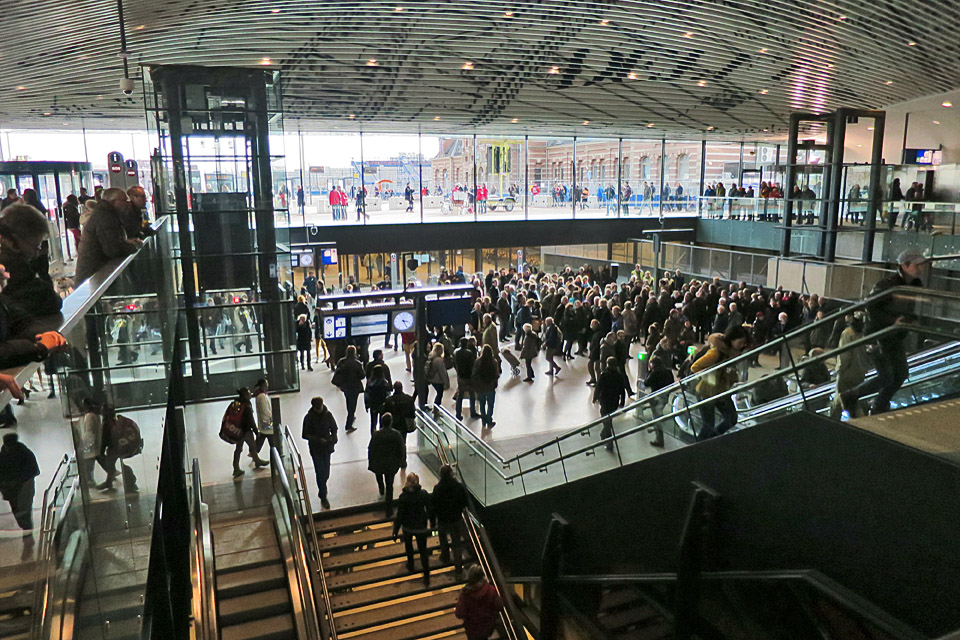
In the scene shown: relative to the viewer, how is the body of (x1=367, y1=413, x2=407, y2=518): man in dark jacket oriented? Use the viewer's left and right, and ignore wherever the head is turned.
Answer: facing away from the viewer

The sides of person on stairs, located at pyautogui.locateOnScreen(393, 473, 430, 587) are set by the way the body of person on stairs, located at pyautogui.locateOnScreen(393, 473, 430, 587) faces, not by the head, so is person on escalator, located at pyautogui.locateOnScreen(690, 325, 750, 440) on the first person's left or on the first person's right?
on the first person's right

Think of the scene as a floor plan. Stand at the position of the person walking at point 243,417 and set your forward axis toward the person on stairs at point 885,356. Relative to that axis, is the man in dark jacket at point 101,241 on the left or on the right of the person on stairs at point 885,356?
right

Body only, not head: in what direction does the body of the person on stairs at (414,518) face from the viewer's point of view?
away from the camera

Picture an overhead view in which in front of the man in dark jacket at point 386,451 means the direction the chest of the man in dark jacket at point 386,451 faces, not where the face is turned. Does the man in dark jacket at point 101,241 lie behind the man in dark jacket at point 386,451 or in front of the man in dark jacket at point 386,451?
behind

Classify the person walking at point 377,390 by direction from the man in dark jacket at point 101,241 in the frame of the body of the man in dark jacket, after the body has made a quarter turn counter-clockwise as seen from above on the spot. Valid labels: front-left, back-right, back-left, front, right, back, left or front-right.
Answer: front-right

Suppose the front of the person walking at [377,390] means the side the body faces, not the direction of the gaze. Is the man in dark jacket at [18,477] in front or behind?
behind

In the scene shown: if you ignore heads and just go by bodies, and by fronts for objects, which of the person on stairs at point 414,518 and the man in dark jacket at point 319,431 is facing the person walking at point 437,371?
the person on stairs

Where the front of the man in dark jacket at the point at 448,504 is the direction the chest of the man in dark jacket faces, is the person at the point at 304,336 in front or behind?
in front

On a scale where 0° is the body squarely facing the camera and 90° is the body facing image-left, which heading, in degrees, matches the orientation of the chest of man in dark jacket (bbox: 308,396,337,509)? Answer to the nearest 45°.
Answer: approximately 0°

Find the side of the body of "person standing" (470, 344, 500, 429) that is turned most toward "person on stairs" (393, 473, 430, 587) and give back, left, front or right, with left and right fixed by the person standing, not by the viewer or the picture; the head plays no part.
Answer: back

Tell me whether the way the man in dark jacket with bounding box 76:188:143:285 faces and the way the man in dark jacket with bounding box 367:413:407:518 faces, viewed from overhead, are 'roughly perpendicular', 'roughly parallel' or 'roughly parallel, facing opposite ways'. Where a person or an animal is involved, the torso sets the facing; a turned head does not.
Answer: roughly perpendicular
